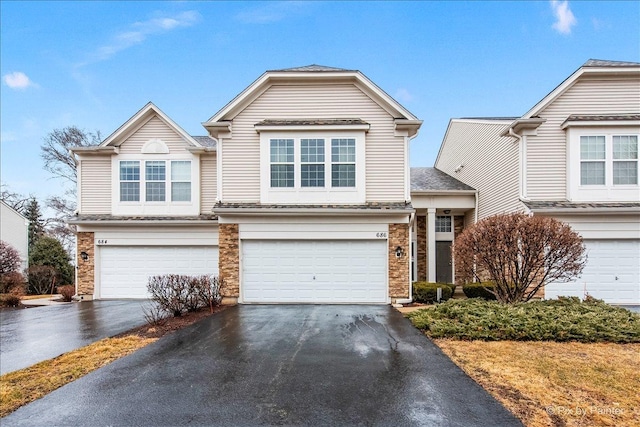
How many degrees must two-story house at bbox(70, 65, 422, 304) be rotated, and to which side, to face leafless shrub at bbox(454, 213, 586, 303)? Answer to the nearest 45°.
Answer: approximately 45° to its left

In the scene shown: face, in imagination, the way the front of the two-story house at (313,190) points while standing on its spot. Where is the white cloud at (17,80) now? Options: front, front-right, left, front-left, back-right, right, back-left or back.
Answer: back-right

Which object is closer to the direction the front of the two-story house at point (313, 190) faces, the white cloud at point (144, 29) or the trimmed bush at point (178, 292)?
the trimmed bush

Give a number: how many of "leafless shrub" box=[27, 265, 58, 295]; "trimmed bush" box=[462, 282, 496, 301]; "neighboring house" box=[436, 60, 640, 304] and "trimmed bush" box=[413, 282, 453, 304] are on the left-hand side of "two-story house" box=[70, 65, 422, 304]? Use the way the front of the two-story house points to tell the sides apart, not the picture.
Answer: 3

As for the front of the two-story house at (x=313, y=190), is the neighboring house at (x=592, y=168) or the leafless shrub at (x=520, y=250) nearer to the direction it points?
the leafless shrub

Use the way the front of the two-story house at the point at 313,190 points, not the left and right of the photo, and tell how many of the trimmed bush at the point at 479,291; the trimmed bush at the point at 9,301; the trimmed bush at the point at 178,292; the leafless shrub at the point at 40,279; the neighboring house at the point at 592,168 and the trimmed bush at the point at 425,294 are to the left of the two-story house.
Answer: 3

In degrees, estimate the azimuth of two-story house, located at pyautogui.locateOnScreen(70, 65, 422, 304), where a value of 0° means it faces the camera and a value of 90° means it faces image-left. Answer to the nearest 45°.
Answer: approximately 0°

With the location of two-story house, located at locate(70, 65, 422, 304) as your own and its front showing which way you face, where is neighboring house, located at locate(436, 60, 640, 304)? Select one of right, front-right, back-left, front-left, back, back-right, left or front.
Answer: left

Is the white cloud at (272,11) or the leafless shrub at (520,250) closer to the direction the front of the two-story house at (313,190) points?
the leafless shrub

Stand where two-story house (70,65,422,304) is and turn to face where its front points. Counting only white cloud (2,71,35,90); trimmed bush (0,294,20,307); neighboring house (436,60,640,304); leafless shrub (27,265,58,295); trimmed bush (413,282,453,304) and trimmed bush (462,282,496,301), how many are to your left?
3

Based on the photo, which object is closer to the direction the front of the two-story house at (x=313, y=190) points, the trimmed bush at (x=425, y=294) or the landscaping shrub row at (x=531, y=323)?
the landscaping shrub row

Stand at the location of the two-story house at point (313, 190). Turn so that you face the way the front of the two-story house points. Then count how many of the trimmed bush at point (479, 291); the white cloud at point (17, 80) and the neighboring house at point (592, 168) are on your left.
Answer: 2

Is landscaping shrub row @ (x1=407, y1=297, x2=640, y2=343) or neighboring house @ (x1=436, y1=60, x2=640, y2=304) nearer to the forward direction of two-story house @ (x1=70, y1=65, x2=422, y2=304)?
the landscaping shrub row
